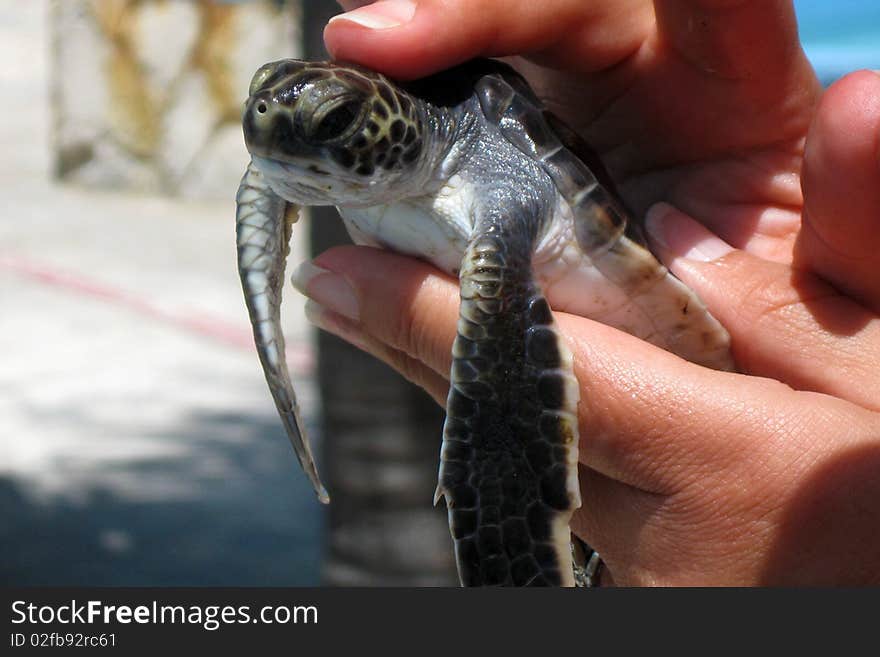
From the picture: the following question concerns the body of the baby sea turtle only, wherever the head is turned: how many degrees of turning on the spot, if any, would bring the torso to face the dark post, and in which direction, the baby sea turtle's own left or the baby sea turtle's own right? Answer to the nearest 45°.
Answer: approximately 135° to the baby sea turtle's own right

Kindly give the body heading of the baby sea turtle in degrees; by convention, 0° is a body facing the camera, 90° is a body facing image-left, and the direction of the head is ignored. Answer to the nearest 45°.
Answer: approximately 45°
